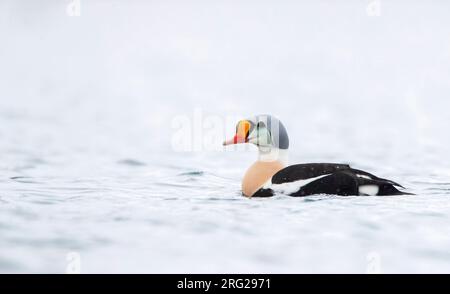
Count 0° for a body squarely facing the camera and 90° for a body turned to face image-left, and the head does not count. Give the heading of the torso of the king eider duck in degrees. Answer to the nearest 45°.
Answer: approximately 90°
